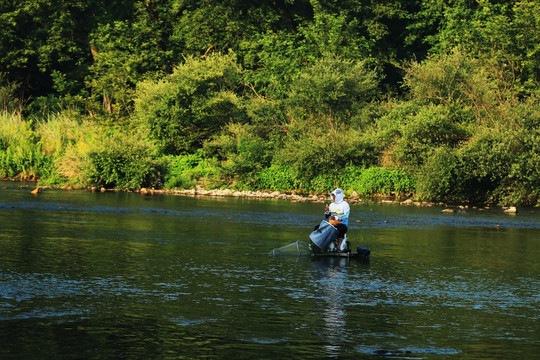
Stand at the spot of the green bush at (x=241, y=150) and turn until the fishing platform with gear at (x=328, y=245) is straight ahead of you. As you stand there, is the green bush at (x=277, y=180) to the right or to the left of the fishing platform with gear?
left

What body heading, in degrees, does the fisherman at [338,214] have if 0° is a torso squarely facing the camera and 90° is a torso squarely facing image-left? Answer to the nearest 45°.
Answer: approximately 45°
